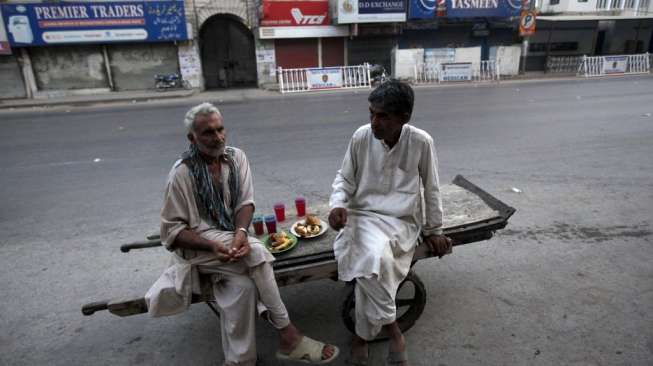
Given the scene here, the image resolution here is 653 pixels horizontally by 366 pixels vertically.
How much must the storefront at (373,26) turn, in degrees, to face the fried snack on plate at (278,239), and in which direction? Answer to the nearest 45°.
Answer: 0° — it already faces it

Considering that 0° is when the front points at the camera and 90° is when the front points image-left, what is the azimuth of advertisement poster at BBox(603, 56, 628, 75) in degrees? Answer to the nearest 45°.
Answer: approximately 0°

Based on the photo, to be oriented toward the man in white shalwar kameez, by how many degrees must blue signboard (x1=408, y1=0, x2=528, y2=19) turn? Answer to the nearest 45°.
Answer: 0° — it already faces them

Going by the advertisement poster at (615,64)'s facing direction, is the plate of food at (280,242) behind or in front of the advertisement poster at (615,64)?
in front

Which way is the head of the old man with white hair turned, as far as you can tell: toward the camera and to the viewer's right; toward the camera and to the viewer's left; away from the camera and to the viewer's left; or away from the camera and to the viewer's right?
toward the camera and to the viewer's right

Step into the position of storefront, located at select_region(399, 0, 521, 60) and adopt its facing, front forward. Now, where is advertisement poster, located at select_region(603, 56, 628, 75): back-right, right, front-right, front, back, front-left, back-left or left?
left

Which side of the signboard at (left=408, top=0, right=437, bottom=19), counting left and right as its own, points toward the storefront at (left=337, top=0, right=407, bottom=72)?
right

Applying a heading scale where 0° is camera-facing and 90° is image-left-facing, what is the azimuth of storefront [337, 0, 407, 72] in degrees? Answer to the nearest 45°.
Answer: approximately 0°

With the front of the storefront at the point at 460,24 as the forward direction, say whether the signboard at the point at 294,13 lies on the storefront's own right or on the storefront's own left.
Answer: on the storefront's own right

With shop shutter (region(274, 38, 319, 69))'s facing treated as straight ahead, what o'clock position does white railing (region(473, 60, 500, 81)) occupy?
The white railing is roughly at 9 o'clock from the shop shutter.
